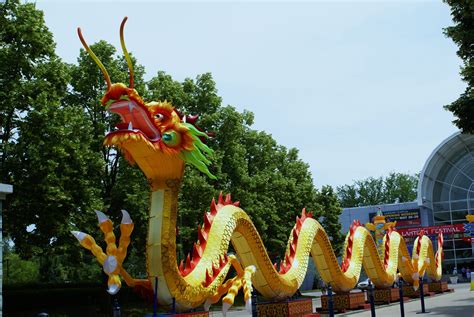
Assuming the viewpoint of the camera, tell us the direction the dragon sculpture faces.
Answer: facing the viewer and to the left of the viewer

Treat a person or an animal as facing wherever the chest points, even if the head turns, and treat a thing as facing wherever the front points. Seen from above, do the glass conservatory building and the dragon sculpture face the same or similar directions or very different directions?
same or similar directions

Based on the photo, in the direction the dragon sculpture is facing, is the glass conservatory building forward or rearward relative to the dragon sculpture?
rearward

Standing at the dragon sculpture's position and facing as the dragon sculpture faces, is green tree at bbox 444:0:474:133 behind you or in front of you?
behind

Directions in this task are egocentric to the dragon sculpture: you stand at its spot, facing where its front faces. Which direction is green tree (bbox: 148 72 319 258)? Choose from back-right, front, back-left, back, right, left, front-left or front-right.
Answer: back-right

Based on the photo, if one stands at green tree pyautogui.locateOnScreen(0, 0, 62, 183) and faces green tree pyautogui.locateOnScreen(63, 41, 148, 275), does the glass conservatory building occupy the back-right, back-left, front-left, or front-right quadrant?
front-right

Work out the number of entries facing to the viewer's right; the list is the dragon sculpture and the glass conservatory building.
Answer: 0

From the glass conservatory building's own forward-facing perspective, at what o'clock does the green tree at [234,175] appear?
The green tree is roughly at 1 o'clock from the glass conservatory building.

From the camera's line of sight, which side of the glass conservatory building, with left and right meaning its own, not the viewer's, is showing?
front

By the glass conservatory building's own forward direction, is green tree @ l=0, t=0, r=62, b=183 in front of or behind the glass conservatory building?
in front
